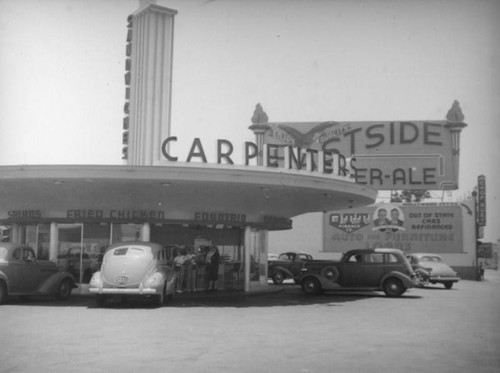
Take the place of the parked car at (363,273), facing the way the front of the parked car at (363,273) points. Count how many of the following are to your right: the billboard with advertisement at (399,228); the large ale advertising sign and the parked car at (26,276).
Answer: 2

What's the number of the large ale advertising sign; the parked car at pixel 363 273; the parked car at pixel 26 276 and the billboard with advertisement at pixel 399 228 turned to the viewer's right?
1

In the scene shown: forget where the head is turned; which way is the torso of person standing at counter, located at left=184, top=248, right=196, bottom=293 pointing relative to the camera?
away from the camera

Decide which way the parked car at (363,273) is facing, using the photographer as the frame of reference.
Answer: facing to the left of the viewer

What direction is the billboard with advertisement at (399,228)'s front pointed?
toward the camera

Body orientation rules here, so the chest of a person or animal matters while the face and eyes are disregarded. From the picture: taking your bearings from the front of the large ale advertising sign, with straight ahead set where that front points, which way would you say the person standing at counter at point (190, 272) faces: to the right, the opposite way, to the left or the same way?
the opposite way

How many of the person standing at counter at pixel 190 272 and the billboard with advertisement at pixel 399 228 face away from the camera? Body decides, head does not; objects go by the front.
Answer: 1

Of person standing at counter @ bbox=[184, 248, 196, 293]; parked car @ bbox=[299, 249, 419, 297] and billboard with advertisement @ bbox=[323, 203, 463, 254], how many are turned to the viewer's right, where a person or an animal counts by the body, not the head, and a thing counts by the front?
0

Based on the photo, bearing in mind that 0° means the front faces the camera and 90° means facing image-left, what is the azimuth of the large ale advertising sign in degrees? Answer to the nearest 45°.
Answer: approximately 0°

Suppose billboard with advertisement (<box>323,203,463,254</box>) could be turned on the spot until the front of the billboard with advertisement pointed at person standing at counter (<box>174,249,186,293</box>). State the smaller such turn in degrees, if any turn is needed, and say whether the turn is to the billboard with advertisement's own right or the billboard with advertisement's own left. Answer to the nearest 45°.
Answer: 0° — it already faces them

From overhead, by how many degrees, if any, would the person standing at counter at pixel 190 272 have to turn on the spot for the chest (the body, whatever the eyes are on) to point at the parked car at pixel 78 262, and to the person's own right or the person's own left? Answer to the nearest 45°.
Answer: approximately 90° to the person's own left

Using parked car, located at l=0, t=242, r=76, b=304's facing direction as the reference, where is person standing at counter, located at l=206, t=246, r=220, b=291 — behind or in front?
in front

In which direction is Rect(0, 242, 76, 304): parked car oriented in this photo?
to the viewer's right

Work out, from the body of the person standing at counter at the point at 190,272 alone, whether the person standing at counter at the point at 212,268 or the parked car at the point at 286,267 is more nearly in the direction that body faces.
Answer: the parked car
